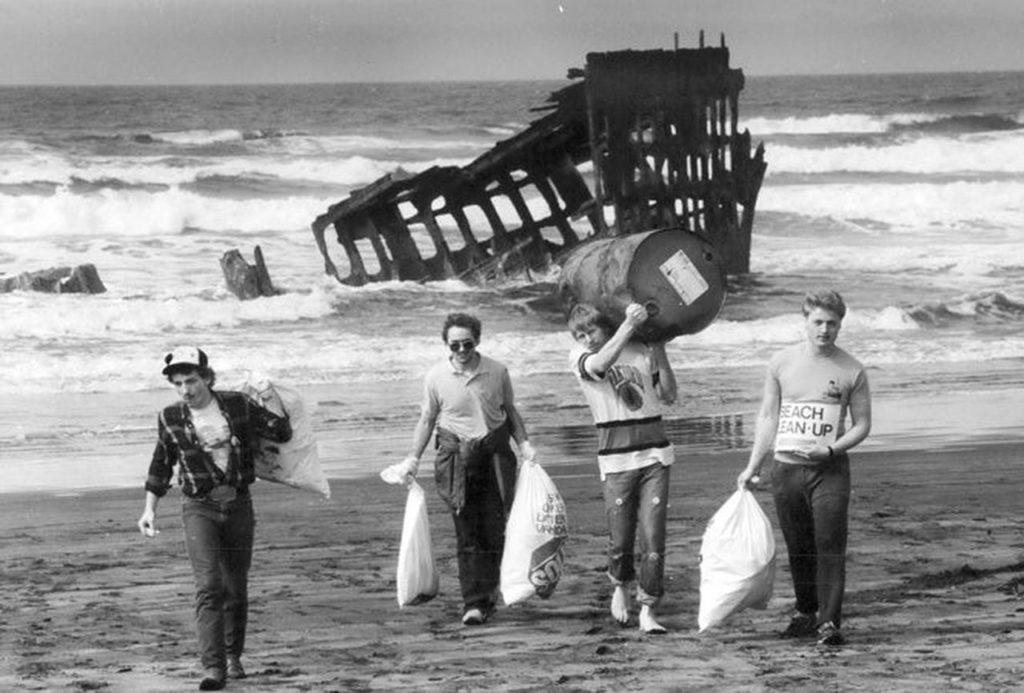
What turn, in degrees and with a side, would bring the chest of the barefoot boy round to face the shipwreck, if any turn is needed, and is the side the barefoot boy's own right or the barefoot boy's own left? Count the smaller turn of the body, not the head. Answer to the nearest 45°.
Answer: approximately 180°

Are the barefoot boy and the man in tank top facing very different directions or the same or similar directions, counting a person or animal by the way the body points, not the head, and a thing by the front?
same or similar directions

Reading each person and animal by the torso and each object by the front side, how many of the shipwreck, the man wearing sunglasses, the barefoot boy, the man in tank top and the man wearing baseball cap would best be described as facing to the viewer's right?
1

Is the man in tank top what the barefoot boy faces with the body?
no

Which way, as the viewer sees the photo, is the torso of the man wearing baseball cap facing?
toward the camera

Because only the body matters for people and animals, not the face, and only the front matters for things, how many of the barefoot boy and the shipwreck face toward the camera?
1

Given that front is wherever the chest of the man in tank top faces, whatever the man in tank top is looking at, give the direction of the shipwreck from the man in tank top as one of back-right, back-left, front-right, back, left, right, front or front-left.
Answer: back

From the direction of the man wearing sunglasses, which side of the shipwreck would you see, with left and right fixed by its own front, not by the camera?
right

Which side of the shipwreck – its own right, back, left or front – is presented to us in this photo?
right

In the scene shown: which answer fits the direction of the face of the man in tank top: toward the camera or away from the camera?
toward the camera

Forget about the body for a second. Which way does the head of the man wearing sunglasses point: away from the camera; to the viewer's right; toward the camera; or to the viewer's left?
toward the camera

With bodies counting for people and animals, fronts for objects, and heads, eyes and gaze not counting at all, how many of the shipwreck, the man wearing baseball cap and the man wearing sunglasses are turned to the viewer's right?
1

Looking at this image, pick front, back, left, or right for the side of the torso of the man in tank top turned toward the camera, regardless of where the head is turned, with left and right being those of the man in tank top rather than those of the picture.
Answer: front

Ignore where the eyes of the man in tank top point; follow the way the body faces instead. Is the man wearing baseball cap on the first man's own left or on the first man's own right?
on the first man's own right

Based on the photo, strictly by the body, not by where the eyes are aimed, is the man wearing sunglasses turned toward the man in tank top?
no

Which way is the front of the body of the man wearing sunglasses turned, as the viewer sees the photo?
toward the camera
